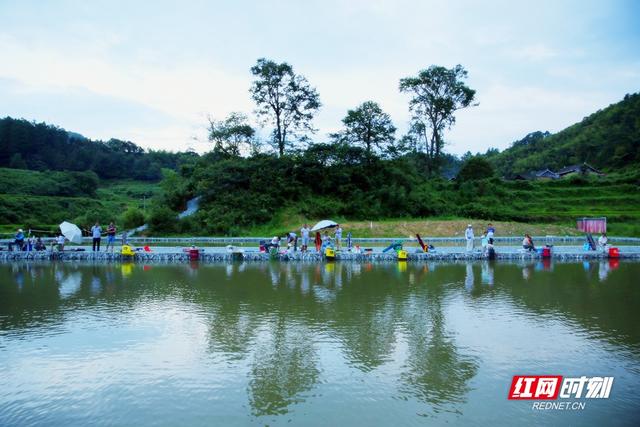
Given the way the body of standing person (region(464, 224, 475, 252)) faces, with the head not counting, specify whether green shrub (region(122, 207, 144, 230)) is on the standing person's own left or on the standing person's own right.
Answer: on the standing person's own right

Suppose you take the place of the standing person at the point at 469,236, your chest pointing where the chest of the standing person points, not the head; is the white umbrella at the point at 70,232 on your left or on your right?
on your right

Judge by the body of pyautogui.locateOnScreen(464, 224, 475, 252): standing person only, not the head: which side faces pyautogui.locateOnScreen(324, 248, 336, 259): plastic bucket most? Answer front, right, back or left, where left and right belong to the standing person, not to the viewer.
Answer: right

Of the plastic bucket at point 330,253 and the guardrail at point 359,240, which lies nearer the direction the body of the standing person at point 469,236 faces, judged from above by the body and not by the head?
the plastic bucket

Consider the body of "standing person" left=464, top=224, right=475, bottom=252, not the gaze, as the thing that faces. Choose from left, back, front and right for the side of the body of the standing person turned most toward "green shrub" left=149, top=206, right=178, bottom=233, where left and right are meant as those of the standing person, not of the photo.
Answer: right
